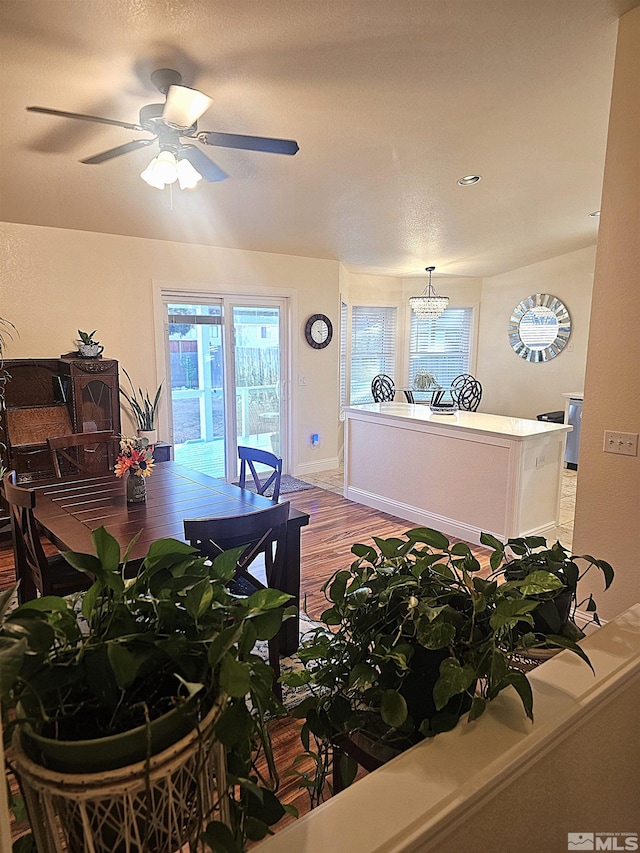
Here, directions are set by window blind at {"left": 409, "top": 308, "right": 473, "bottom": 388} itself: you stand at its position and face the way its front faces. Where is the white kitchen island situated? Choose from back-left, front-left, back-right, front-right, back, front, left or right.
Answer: front

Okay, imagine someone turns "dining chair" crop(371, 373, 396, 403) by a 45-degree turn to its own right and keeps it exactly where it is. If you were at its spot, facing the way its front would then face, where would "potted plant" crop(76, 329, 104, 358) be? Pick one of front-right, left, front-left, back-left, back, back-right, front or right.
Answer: back-right

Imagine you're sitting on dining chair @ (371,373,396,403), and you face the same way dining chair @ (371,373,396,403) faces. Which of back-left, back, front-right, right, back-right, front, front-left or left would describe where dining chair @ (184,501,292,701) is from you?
back-right

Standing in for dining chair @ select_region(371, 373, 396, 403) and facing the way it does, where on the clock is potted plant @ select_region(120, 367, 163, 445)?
The potted plant is roughly at 6 o'clock from the dining chair.

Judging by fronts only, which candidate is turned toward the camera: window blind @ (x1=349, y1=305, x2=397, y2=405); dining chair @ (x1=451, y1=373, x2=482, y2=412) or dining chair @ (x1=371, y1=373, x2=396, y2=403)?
the window blind

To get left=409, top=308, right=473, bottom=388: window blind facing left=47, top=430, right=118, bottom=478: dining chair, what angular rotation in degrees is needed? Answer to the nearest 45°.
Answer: approximately 45° to its right

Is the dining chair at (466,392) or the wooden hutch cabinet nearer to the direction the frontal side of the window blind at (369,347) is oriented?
the dining chair

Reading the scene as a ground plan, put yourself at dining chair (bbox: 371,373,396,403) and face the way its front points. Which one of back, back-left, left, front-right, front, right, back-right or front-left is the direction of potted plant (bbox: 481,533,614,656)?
back-right

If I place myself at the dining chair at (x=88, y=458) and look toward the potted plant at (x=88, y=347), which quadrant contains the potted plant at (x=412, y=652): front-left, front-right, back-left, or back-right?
back-right

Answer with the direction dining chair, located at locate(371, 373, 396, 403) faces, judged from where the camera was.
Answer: facing away from the viewer and to the right of the viewer

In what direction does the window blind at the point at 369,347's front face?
toward the camera

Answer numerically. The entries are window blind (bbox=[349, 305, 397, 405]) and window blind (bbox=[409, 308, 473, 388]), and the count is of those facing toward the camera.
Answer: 2

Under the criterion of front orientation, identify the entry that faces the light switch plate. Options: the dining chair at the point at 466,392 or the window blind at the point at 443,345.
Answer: the window blind

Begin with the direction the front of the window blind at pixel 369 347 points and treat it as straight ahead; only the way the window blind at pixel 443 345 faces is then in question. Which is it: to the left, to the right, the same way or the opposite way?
the same way

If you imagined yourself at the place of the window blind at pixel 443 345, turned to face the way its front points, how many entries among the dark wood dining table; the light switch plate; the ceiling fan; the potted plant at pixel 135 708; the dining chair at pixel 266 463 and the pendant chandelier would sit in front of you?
6

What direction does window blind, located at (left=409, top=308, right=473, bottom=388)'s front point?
toward the camera

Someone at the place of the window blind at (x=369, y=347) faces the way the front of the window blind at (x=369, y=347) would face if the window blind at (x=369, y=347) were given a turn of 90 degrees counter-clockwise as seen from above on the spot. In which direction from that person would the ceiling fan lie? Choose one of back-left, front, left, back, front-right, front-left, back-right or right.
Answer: right
